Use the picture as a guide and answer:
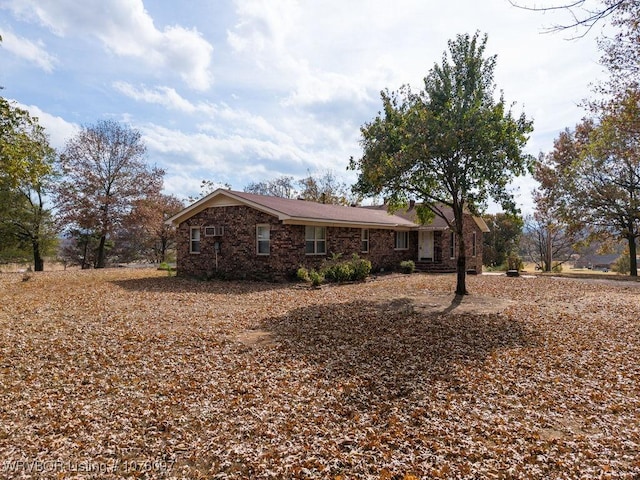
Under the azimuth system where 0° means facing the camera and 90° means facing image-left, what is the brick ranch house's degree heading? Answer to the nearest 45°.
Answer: approximately 315°

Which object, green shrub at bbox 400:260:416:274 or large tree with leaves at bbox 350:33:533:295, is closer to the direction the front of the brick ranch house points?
the large tree with leaves

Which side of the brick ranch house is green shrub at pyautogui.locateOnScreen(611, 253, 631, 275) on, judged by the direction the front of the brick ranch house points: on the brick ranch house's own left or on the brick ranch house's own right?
on the brick ranch house's own left

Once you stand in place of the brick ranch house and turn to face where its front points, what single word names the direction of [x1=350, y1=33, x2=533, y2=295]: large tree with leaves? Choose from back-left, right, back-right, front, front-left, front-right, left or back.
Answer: front

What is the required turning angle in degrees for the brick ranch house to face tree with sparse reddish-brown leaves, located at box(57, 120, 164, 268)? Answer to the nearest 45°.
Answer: approximately 180°

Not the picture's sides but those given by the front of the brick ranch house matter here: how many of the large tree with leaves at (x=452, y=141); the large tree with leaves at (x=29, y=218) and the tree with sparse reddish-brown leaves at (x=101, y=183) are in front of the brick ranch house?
1

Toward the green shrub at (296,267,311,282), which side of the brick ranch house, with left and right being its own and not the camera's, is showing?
front

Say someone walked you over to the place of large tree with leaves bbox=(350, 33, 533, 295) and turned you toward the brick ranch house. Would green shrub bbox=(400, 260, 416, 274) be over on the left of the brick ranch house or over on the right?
right

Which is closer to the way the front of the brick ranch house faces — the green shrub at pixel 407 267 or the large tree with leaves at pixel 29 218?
the green shrub

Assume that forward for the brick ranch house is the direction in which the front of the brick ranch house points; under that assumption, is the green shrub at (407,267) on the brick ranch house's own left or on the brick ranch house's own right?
on the brick ranch house's own left
